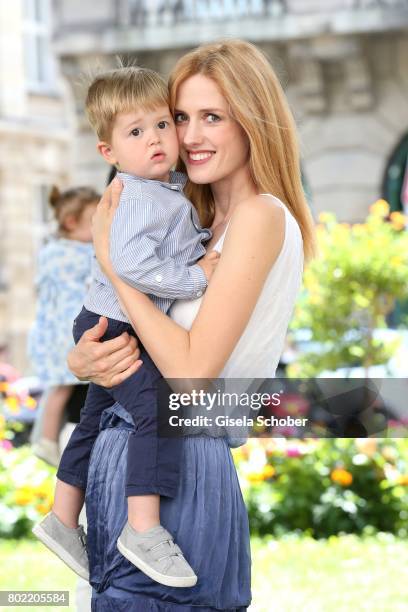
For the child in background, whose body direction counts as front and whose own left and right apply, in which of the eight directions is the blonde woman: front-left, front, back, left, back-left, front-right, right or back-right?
back-right

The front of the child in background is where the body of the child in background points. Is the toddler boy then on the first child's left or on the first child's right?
on the first child's right

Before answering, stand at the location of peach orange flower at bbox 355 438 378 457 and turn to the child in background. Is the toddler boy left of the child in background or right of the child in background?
left

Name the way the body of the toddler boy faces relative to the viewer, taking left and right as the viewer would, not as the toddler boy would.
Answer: facing the viewer and to the right of the viewer

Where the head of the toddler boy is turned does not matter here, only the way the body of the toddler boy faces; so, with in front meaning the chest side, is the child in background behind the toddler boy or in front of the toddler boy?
behind

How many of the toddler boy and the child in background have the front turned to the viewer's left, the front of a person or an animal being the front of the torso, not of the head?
0

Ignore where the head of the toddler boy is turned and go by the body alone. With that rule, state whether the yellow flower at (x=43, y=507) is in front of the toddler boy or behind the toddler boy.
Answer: behind

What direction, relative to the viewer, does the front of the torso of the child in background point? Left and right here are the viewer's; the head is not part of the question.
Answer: facing away from the viewer and to the right of the viewer
